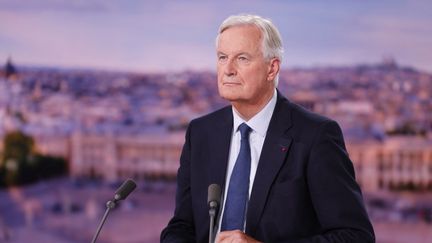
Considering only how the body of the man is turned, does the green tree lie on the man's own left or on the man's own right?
on the man's own right

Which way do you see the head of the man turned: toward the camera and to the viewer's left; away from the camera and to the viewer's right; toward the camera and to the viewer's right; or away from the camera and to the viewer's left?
toward the camera and to the viewer's left

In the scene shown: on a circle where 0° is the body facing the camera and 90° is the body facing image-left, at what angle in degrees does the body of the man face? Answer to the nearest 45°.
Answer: approximately 45°
